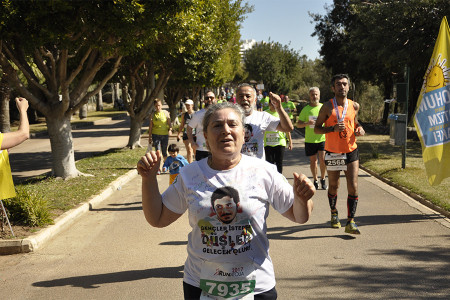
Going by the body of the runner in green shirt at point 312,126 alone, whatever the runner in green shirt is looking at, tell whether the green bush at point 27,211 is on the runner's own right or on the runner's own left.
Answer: on the runner's own right

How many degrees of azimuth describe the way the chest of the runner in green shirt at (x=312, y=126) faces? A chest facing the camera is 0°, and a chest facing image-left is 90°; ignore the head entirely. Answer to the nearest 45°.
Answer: approximately 0°

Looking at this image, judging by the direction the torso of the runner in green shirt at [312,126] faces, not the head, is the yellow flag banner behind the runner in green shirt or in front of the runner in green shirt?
in front

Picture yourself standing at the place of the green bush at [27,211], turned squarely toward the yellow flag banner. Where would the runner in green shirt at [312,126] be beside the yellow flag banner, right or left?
left
